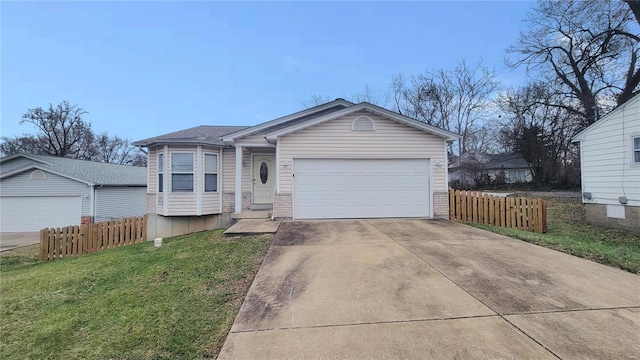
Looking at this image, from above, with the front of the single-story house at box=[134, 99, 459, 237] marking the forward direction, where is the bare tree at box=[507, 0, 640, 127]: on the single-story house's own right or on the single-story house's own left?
on the single-story house's own left

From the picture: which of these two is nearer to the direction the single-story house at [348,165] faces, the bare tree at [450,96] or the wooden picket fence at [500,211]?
the wooden picket fence

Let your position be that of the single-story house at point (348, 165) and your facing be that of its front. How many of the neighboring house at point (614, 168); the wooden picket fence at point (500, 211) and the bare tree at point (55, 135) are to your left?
2

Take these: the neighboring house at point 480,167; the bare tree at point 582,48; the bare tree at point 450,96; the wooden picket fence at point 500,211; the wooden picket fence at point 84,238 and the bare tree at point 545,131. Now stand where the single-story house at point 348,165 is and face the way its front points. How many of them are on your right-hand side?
1

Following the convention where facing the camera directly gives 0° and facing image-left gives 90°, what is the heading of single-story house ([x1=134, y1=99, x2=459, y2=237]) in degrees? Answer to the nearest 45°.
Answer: approximately 0°

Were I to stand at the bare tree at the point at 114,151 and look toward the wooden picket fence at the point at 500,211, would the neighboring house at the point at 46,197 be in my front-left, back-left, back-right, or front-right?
front-right

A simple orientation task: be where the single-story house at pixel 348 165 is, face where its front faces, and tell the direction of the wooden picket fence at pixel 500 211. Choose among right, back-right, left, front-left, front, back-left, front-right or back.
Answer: left

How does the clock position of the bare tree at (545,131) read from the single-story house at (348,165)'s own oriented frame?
The bare tree is roughly at 8 o'clock from the single-story house.

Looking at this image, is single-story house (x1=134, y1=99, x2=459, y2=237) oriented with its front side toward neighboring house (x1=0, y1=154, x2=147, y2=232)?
no

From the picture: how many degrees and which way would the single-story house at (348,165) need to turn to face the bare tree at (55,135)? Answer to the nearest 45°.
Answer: approximately 135° to its right

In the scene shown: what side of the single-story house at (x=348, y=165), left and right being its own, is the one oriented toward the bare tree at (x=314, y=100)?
back

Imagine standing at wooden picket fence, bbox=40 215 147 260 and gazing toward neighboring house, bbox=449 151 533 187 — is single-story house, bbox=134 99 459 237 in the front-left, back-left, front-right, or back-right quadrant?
front-right

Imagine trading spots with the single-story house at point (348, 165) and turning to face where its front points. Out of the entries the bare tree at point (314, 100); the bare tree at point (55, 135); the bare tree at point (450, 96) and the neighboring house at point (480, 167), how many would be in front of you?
0

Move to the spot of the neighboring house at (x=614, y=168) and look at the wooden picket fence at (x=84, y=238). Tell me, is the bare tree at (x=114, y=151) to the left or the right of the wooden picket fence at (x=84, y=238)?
right

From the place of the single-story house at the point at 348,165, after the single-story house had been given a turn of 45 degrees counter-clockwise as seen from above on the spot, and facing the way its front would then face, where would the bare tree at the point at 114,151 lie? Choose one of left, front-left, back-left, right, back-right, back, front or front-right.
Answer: back

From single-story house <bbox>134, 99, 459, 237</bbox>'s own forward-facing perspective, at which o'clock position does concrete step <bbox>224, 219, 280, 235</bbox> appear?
The concrete step is roughly at 2 o'clock from the single-story house.

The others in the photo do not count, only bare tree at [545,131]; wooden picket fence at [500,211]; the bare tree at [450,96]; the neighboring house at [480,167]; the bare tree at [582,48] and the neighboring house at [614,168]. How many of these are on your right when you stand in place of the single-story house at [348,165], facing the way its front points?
0

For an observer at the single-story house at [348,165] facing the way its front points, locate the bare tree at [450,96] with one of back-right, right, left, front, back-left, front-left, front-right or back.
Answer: back-left

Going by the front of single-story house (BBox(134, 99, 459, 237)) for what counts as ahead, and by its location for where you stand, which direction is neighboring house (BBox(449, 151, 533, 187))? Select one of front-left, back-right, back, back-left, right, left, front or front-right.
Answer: back-left

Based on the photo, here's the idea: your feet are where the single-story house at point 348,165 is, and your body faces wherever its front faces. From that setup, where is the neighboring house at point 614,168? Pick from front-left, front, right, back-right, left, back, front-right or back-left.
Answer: left
